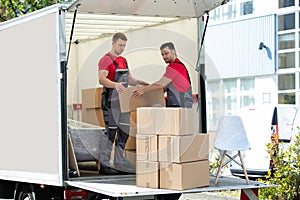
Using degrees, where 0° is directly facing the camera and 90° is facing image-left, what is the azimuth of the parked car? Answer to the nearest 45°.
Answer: approximately 225°

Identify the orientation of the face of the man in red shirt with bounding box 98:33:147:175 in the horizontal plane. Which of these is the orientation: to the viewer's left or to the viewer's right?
to the viewer's right

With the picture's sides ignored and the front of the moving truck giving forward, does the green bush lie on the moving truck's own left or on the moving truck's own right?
on the moving truck's own right

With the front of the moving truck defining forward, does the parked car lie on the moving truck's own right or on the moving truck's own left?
on the moving truck's own right

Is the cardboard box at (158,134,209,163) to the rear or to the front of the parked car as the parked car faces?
to the rear

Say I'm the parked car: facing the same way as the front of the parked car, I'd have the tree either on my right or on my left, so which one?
on my left

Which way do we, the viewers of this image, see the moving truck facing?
facing away from the viewer and to the left of the viewer

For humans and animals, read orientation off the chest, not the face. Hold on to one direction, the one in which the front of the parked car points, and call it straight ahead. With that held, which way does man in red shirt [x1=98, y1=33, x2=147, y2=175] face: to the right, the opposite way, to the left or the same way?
to the right

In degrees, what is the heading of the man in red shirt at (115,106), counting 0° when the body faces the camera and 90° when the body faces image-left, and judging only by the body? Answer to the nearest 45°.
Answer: approximately 315°
